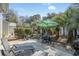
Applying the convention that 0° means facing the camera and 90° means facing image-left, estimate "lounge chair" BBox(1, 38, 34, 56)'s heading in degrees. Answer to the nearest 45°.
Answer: approximately 270°

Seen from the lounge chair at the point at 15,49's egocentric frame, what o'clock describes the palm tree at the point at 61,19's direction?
The palm tree is roughly at 10 o'clock from the lounge chair.
